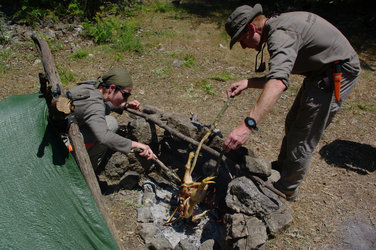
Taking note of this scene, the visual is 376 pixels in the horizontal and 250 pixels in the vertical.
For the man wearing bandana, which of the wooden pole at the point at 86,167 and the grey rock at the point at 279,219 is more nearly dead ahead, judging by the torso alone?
the grey rock

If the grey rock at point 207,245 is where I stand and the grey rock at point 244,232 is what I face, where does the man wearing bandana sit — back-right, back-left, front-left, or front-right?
back-left

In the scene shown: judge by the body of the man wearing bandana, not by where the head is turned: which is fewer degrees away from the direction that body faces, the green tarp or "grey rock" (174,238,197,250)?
the grey rock

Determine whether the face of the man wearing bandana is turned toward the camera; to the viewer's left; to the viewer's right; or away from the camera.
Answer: to the viewer's right

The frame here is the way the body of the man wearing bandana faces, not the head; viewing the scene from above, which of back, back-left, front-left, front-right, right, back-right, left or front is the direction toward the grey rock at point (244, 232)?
front-right

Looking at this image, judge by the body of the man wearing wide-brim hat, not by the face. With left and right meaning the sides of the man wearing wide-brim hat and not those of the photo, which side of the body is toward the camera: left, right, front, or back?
left

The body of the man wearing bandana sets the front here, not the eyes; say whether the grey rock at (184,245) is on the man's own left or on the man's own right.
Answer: on the man's own right

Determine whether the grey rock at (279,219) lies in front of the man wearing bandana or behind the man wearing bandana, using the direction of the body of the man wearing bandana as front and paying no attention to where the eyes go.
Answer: in front

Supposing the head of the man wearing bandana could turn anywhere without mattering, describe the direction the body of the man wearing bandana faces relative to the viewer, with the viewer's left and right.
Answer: facing to the right of the viewer

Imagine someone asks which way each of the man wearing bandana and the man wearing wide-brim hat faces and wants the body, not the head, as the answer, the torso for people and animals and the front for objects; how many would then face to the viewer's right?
1

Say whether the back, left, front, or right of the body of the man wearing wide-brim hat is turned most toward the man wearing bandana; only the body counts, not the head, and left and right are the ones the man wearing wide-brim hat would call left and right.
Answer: front

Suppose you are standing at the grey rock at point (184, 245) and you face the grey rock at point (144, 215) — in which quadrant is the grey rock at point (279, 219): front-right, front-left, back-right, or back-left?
back-right
